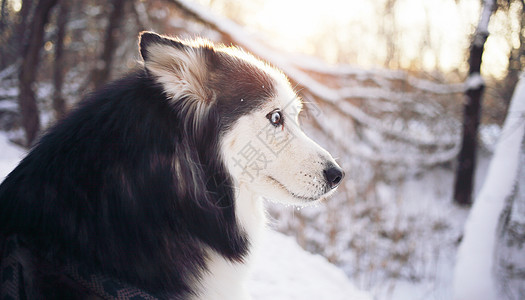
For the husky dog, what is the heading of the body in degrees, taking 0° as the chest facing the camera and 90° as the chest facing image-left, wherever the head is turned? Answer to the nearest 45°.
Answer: approximately 270°
